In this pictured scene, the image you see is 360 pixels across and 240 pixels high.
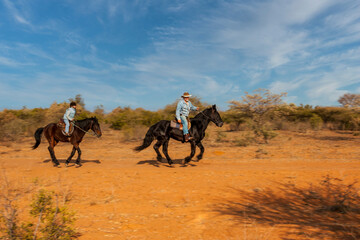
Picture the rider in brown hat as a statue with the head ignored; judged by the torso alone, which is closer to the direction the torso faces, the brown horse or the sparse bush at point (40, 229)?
the sparse bush

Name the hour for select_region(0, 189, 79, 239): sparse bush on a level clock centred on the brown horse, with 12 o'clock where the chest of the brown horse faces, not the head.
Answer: The sparse bush is roughly at 3 o'clock from the brown horse.

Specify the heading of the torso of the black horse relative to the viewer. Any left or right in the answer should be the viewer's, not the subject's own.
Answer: facing to the right of the viewer

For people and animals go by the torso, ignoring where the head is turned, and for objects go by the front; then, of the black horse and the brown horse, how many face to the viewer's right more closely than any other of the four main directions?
2

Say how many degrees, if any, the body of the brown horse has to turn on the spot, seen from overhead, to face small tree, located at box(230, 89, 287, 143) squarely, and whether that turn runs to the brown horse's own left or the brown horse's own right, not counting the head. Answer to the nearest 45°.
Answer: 0° — it already faces it

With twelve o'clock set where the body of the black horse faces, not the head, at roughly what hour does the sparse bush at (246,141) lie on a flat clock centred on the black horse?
The sparse bush is roughly at 10 o'clock from the black horse.

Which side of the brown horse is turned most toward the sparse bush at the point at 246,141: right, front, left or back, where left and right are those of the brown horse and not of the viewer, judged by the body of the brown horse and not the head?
front

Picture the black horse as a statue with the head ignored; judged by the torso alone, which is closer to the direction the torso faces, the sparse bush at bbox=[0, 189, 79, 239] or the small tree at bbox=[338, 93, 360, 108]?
the small tree

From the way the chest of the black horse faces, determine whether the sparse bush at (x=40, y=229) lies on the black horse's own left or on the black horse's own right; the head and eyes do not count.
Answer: on the black horse's own right

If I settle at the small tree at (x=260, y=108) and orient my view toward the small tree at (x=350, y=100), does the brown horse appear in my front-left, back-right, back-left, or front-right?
back-right

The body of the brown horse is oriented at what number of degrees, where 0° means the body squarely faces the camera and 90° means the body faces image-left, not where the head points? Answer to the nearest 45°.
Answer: approximately 270°

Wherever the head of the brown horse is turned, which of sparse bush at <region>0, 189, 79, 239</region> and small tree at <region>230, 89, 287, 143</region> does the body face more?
the small tree

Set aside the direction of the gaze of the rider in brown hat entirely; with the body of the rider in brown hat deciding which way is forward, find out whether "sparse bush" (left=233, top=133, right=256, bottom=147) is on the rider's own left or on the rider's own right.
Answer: on the rider's own left
